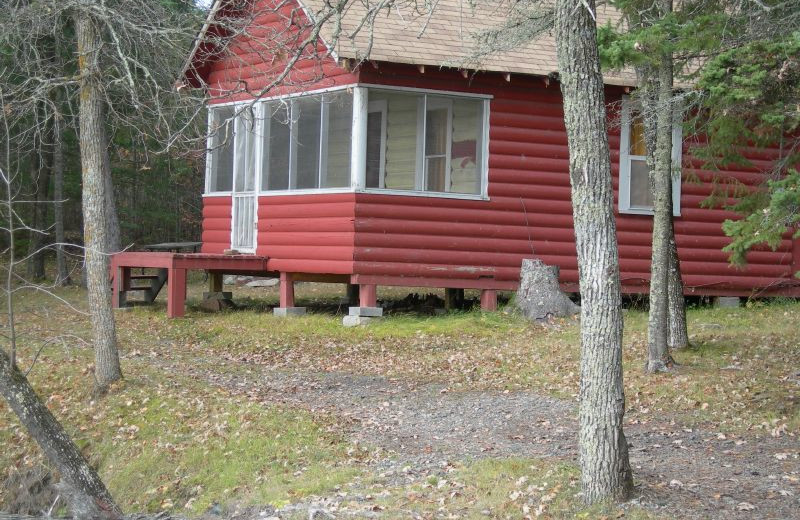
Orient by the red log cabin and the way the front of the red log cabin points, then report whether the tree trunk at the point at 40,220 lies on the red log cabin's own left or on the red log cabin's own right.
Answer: on the red log cabin's own right

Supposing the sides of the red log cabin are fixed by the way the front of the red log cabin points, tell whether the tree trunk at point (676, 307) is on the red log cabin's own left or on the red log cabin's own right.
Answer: on the red log cabin's own left

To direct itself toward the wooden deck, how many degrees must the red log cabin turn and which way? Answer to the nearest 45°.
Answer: approximately 45° to its right

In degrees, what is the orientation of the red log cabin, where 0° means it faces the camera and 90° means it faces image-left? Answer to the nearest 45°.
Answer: approximately 45°
